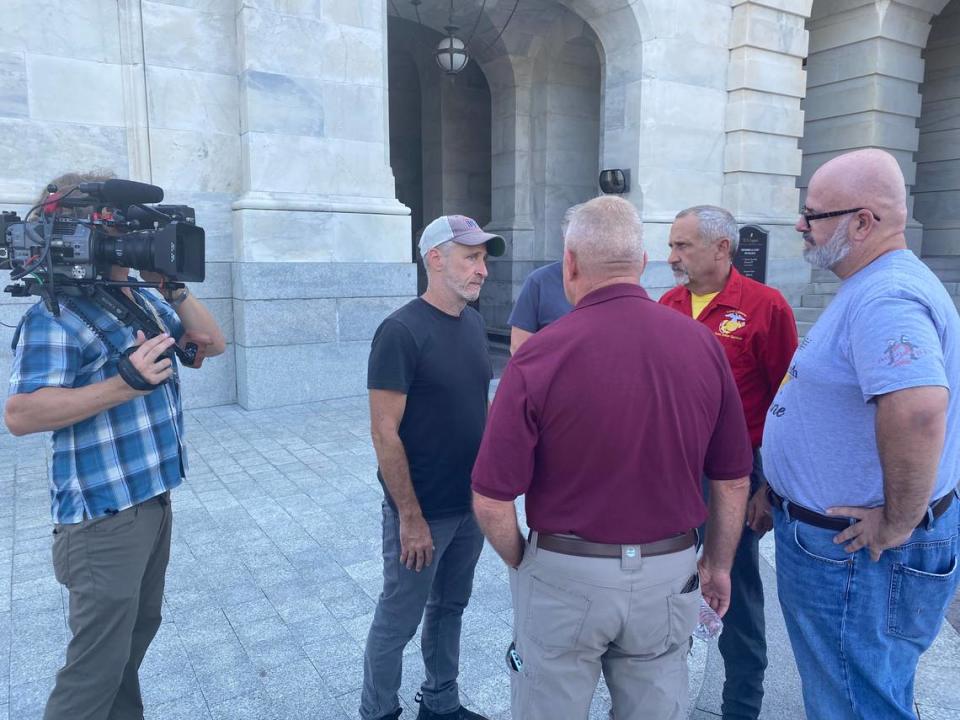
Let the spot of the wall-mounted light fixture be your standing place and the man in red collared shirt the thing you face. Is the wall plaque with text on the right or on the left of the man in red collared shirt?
left

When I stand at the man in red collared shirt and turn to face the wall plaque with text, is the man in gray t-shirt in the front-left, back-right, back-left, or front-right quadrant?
back-right

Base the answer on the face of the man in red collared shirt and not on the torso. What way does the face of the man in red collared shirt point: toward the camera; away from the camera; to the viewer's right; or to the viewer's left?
to the viewer's left

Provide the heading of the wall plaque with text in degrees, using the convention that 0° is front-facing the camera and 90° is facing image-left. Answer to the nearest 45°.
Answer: approximately 0°

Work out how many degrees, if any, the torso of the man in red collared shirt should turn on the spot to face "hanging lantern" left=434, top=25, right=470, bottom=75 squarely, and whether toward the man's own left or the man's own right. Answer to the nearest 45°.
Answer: approximately 90° to the man's own right

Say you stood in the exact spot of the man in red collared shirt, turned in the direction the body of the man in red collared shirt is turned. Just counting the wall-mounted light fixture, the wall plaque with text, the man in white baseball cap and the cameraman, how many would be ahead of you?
2

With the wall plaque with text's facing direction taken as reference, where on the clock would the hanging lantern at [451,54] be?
The hanging lantern is roughly at 3 o'clock from the wall plaque with text.

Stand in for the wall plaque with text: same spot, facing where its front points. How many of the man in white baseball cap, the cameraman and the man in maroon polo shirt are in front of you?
3

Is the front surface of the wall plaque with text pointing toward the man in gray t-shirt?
yes

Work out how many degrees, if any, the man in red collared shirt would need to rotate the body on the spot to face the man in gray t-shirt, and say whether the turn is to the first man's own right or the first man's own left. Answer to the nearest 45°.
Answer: approximately 45° to the first man's own left

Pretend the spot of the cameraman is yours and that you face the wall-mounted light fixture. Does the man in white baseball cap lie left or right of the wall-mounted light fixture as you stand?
right

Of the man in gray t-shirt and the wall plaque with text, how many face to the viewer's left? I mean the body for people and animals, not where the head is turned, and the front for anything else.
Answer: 1

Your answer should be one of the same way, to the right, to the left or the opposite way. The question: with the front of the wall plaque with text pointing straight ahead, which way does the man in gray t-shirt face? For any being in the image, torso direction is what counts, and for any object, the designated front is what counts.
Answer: to the right

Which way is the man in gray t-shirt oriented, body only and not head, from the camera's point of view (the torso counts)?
to the viewer's left

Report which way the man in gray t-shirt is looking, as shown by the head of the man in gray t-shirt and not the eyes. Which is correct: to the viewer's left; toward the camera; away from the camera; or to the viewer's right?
to the viewer's left
